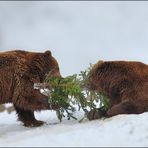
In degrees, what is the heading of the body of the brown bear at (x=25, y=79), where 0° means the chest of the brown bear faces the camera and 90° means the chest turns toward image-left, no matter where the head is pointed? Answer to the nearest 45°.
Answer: approximately 270°

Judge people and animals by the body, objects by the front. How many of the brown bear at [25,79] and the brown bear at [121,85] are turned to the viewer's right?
1

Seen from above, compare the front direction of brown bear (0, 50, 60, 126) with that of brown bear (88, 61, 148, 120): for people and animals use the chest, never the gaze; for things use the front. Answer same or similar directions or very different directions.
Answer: very different directions

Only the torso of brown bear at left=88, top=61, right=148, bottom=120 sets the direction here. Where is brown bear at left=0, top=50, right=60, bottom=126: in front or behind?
in front

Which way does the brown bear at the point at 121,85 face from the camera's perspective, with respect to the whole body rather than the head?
to the viewer's left

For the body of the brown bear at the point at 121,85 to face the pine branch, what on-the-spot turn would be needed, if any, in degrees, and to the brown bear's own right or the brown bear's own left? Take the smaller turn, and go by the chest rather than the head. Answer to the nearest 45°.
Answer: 0° — it already faces it

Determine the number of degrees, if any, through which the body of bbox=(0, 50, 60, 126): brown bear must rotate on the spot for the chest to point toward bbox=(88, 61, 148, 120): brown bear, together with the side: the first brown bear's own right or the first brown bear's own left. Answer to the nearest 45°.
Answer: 0° — it already faces it

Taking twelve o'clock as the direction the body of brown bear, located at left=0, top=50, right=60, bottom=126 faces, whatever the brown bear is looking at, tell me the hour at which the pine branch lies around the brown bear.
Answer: The pine branch is roughly at 1 o'clock from the brown bear.
